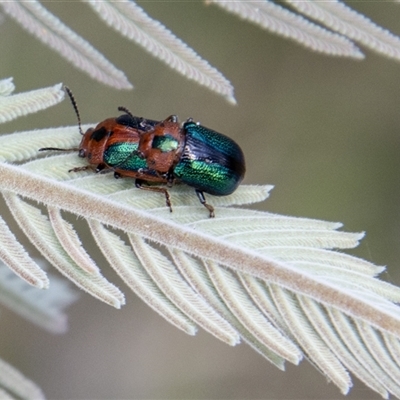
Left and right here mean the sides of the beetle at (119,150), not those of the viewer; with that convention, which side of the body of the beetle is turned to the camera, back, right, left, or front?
left

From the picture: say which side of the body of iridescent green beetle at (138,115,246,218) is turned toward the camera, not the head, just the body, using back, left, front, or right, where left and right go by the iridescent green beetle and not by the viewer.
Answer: left

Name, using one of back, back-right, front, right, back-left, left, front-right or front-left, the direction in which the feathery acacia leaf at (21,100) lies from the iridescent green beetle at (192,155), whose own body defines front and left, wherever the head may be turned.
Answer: front-left
